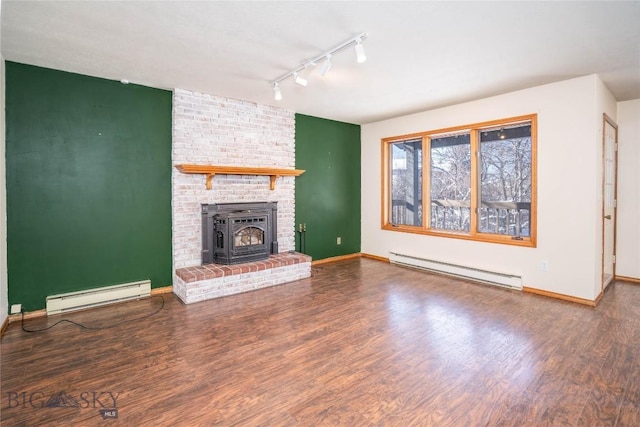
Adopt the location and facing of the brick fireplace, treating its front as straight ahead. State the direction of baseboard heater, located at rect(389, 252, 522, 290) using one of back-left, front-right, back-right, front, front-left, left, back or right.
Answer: front-left

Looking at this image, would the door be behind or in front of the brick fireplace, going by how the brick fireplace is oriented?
in front

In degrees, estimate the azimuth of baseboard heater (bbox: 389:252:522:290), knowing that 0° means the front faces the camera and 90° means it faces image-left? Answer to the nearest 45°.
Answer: approximately 45°

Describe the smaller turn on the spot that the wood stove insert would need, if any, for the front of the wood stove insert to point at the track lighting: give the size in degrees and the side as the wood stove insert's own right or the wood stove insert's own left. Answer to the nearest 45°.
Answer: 0° — it already faces it

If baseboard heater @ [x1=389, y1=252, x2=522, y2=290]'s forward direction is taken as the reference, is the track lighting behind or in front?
in front

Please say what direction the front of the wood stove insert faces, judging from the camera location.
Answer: facing the viewer and to the right of the viewer

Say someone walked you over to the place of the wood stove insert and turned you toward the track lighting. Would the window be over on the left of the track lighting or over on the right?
left

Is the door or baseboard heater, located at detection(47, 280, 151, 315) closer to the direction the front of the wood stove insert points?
the door

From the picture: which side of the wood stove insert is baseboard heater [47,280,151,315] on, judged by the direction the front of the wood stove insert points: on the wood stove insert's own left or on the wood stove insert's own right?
on the wood stove insert's own right
